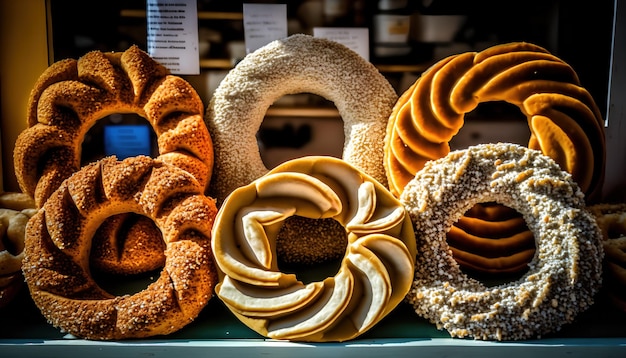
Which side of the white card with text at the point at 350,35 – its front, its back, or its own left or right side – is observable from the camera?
front

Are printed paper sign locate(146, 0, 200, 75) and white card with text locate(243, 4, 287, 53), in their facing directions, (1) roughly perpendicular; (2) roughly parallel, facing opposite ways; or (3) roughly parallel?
roughly parallel

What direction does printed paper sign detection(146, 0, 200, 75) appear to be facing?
toward the camera

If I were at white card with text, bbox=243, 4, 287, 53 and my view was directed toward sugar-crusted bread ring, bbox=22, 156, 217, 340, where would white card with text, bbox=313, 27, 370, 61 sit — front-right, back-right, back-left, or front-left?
back-left

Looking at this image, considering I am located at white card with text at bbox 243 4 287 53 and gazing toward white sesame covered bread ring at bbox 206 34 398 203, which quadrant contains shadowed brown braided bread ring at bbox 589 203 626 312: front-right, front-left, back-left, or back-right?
front-left

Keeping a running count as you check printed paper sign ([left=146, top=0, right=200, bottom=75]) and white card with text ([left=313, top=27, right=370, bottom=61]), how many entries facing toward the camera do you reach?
2

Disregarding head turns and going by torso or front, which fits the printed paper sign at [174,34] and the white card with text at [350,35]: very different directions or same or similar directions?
same or similar directions

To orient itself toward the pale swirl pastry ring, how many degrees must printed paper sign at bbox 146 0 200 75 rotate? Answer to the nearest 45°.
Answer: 0° — it already faces it

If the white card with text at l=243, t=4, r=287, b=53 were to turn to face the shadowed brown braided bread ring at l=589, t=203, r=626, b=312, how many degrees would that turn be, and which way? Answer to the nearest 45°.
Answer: approximately 45° to its left

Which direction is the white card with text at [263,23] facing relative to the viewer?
toward the camera

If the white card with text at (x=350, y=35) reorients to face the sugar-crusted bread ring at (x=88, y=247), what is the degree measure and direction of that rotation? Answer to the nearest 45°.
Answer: approximately 45° to its right

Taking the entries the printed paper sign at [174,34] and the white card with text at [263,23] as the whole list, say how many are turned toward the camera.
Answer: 2

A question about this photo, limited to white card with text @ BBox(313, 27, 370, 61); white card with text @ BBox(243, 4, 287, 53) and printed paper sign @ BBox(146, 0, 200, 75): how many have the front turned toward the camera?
3
